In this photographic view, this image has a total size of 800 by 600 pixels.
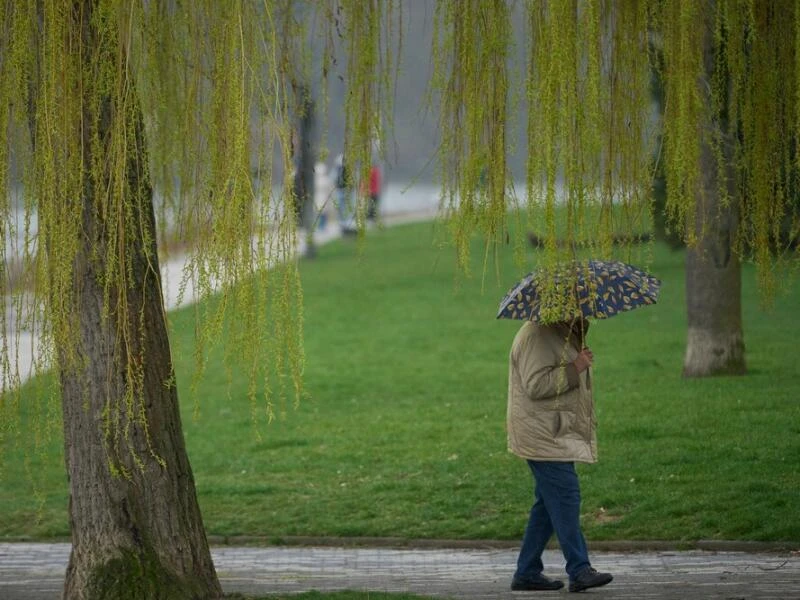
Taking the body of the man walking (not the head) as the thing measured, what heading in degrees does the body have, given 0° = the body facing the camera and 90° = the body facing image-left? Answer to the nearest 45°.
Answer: approximately 270°

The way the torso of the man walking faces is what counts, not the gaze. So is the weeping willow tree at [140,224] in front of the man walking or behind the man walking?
behind
